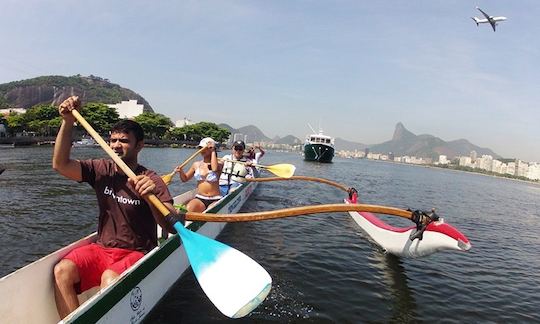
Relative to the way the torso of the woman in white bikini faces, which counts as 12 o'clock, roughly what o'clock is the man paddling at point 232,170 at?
The man paddling is roughly at 5 o'clock from the woman in white bikini.

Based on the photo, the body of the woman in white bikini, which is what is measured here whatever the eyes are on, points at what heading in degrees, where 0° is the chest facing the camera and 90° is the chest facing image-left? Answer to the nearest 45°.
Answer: approximately 45°
